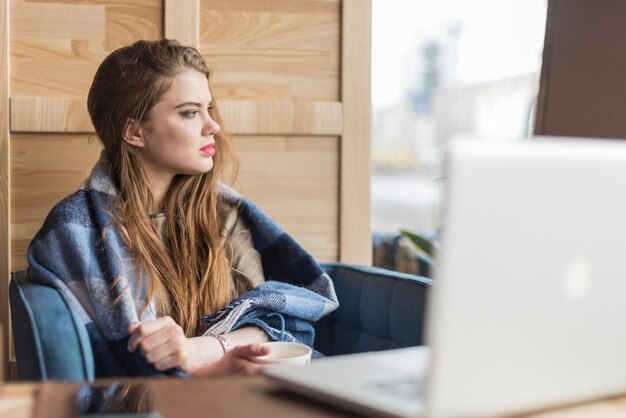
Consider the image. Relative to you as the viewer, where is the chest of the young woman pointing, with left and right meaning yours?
facing the viewer and to the right of the viewer

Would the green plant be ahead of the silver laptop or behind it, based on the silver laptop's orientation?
ahead

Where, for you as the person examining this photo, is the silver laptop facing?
facing away from the viewer and to the left of the viewer

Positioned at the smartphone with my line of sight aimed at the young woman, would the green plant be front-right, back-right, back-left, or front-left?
front-right

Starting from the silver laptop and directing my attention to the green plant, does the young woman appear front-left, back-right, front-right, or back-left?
front-left

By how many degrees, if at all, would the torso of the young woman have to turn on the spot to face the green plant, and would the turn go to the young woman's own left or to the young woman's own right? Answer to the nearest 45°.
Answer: approximately 90° to the young woman's own left

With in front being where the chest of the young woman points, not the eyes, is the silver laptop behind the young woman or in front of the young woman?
in front

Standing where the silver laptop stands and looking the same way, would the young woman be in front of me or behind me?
in front

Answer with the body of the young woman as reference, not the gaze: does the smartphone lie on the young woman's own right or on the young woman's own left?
on the young woman's own right

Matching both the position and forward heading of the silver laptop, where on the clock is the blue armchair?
The blue armchair is roughly at 1 o'clock from the silver laptop.

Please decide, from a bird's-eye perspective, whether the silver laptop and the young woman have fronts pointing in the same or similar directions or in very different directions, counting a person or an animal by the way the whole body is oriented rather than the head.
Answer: very different directions
